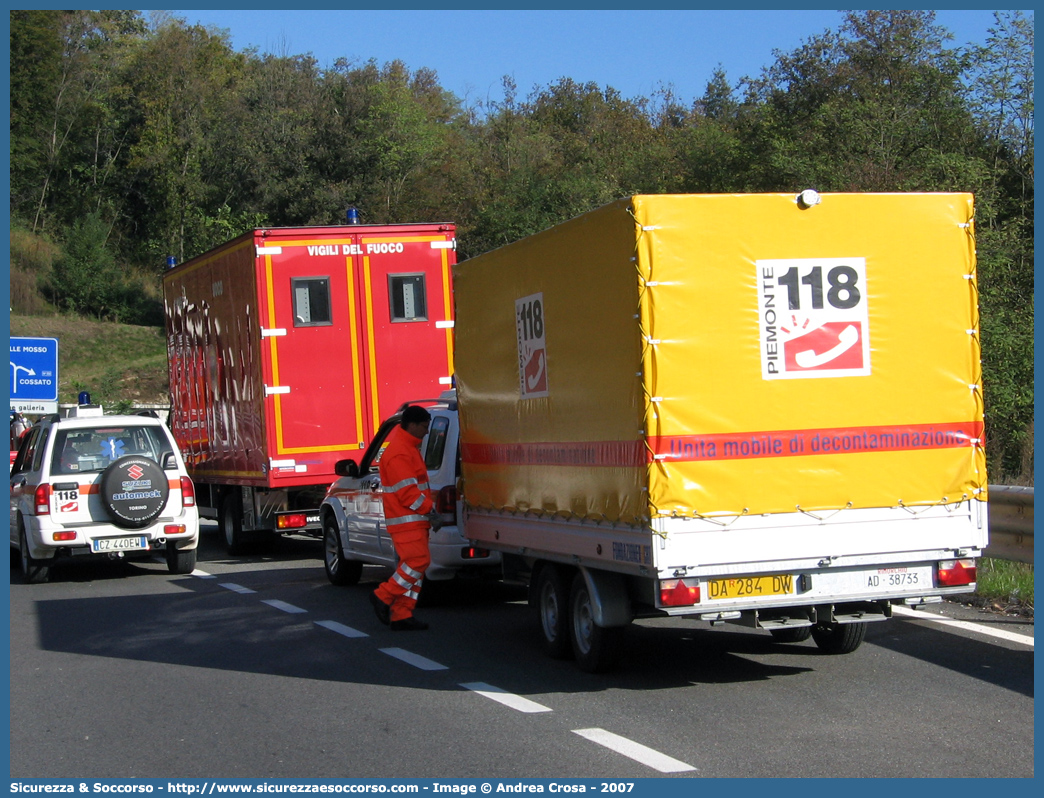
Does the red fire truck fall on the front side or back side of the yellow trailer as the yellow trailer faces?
on the front side

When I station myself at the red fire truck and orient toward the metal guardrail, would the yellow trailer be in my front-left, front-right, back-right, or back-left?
front-right

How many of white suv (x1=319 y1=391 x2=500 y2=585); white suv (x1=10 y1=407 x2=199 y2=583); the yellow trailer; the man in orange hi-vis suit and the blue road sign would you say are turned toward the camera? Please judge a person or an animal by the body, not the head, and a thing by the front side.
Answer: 1

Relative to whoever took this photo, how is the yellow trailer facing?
facing away from the viewer and to the left of the viewer

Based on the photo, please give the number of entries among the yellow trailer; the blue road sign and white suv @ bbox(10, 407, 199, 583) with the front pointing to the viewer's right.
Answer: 0

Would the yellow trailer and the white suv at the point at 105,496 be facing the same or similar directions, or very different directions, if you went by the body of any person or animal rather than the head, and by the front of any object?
same or similar directions

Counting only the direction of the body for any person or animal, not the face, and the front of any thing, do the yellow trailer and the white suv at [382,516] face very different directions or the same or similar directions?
same or similar directions

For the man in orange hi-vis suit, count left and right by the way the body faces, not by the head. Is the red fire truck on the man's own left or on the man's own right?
on the man's own left

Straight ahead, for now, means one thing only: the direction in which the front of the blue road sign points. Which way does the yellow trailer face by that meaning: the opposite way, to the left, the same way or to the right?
the opposite way

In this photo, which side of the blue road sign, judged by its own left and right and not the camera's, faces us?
front

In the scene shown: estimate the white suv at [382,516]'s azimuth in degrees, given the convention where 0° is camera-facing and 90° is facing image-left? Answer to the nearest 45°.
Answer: approximately 135°

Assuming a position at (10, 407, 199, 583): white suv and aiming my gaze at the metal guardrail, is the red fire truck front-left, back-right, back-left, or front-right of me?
front-left
